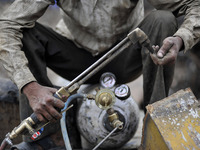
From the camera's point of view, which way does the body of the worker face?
toward the camera

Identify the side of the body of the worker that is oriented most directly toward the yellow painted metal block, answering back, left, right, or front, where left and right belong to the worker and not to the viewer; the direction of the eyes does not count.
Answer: front

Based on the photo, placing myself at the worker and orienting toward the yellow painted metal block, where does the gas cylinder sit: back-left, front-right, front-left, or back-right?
front-right
